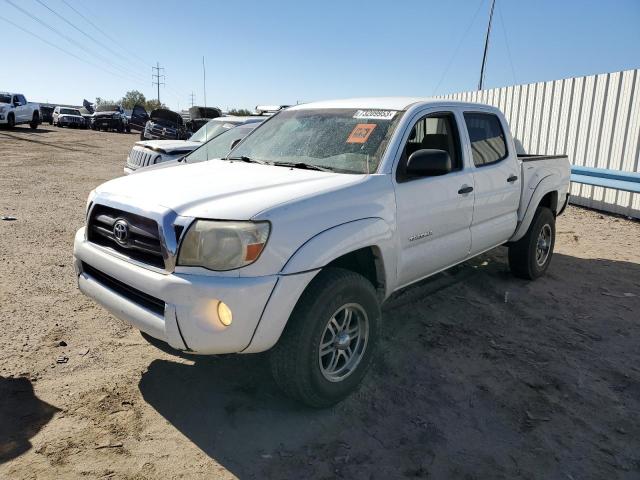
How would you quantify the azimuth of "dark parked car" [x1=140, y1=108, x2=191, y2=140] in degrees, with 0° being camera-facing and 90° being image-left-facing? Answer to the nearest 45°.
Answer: approximately 45°

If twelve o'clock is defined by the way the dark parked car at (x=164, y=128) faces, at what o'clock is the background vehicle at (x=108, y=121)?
The background vehicle is roughly at 4 o'clock from the dark parked car.

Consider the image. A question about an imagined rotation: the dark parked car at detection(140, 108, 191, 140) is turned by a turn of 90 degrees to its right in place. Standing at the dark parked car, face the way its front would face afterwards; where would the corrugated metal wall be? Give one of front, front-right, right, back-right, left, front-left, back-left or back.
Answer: back

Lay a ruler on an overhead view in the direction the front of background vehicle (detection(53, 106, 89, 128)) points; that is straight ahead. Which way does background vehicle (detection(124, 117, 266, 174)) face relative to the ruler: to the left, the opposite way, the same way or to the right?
to the right

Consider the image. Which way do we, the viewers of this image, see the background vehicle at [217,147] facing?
facing the viewer and to the left of the viewer

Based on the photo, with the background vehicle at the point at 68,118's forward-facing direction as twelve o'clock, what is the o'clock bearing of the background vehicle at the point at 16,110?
the background vehicle at the point at 16,110 is roughly at 2 o'clock from the background vehicle at the point at 68,118.

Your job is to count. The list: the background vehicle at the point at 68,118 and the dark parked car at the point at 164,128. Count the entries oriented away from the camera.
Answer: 0

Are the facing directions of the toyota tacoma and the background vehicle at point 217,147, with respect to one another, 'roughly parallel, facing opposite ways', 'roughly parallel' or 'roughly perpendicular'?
roughly parallel

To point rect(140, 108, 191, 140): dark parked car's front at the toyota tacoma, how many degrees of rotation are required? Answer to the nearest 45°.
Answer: approximately 45° to its left

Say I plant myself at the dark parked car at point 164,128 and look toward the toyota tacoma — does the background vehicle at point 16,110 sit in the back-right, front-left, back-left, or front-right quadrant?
back-right

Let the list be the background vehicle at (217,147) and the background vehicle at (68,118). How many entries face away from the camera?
0

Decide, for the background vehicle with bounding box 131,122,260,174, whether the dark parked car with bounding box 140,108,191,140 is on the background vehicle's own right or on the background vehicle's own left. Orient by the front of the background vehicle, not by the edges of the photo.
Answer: on the background vehicle's own right
